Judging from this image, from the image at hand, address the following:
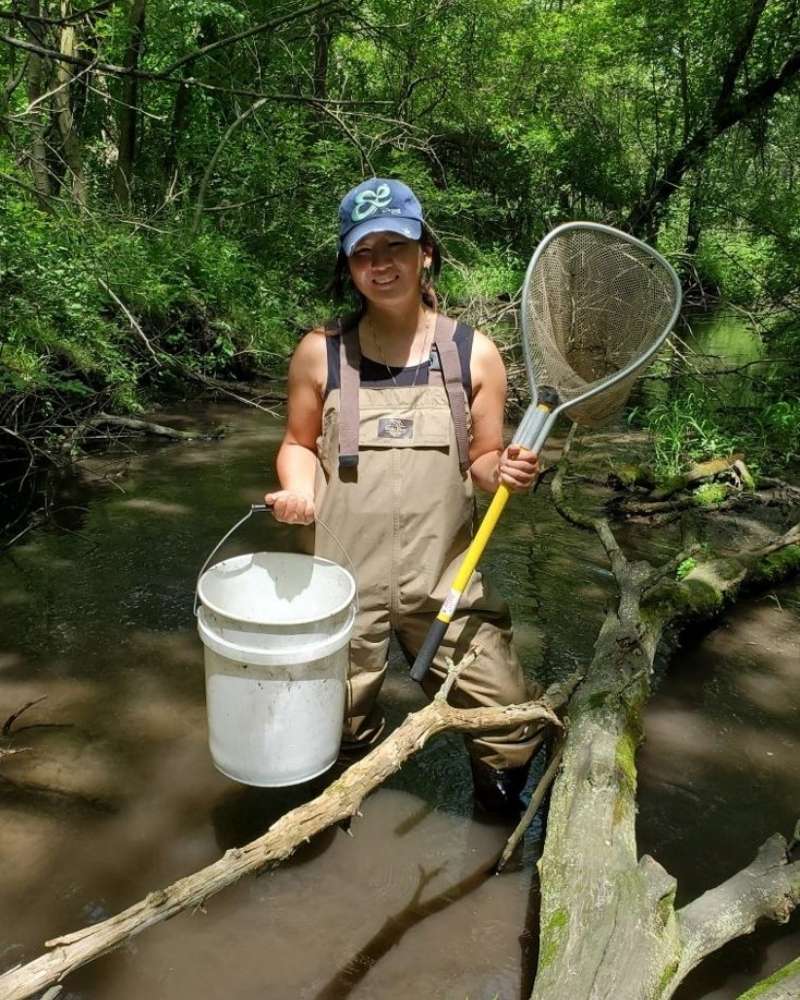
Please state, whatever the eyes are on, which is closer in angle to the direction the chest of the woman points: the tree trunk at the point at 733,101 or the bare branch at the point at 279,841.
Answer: the bare branch

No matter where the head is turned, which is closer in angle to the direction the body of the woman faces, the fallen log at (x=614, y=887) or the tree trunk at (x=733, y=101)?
the fallen log

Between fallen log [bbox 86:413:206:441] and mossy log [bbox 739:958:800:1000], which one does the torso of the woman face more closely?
the mossy log

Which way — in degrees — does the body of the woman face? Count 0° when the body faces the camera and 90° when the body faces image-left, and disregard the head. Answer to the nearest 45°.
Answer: approximately 0°

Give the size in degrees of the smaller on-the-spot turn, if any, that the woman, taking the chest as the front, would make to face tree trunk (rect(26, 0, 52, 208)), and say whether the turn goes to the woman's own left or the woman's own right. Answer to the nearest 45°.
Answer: approximately 135° to the woman's own right
